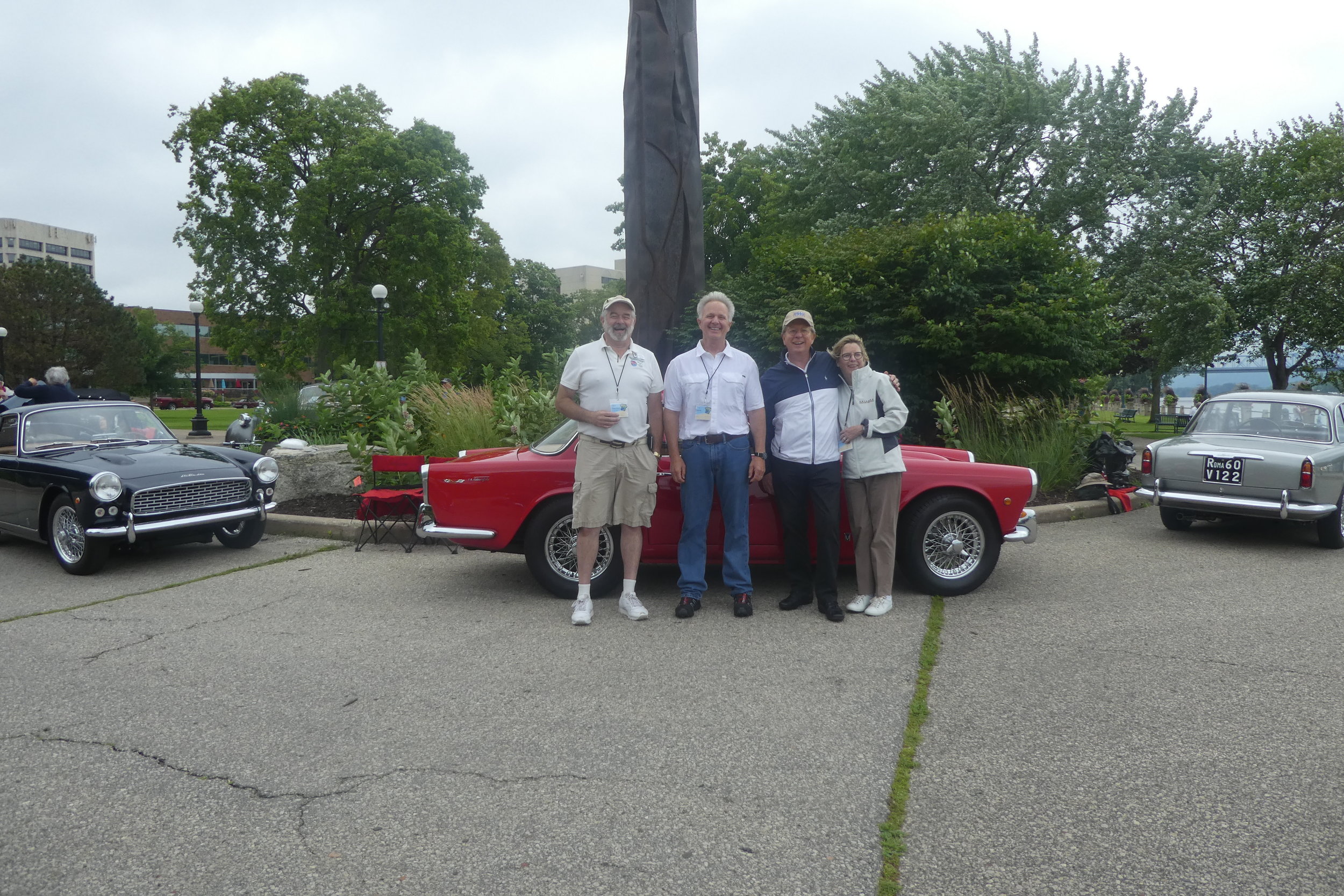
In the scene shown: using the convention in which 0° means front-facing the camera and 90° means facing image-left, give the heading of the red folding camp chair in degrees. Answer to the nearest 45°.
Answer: approximately 45°

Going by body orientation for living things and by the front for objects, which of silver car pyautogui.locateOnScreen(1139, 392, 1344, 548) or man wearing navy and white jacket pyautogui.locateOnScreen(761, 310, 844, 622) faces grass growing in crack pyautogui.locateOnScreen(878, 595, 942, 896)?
the man wearing navy and white jacket

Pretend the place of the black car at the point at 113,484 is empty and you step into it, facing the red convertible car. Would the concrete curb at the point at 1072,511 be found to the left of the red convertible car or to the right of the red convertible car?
left

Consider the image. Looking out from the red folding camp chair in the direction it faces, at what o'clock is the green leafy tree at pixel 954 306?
The green leafy tree is roughly at 7 o'clock from the red folding camp chair.

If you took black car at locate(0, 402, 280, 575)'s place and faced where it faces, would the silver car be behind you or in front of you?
in front

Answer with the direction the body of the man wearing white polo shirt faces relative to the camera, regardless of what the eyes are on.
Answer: toward the camera

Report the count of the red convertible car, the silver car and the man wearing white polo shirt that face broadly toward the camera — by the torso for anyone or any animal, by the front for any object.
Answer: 1

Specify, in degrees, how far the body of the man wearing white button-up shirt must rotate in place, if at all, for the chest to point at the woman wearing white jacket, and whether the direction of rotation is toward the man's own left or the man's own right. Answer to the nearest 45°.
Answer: approximately 90° to the man's own left

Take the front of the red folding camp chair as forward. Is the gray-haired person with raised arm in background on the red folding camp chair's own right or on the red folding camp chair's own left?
on the red folding camp chair's own right

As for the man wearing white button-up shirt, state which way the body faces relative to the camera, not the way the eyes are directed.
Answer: toward the camera

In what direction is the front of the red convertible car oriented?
to the viewer's right
